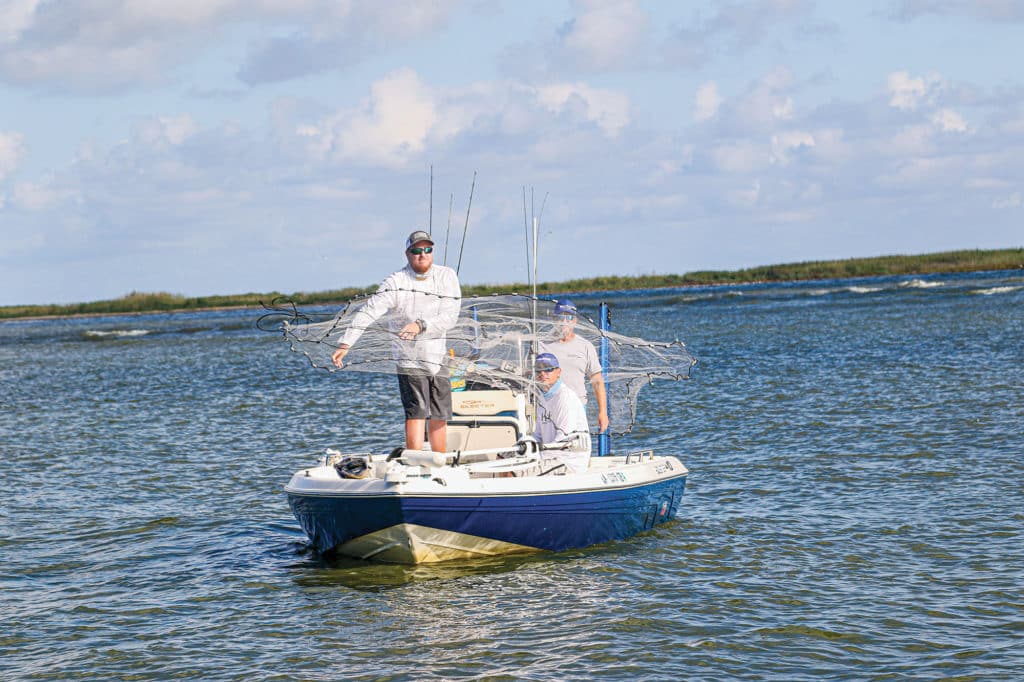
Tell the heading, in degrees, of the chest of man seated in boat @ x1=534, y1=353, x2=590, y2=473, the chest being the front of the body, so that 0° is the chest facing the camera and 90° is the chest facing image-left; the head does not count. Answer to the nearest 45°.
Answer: approximately 45°

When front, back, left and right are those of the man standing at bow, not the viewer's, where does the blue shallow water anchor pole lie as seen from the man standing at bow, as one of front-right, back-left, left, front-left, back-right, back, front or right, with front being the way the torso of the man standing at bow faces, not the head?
back-left

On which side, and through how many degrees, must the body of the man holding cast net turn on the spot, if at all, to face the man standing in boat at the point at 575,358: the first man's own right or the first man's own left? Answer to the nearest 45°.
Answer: approximately 135° to the first man's own left

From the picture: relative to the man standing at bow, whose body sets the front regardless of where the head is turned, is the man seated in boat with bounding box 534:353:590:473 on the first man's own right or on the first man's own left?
on the first man's own left

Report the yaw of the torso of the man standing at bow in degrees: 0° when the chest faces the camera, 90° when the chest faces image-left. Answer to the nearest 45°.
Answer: approximately 0°

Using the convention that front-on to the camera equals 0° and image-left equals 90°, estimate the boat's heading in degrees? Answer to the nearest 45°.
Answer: approximately 45°
